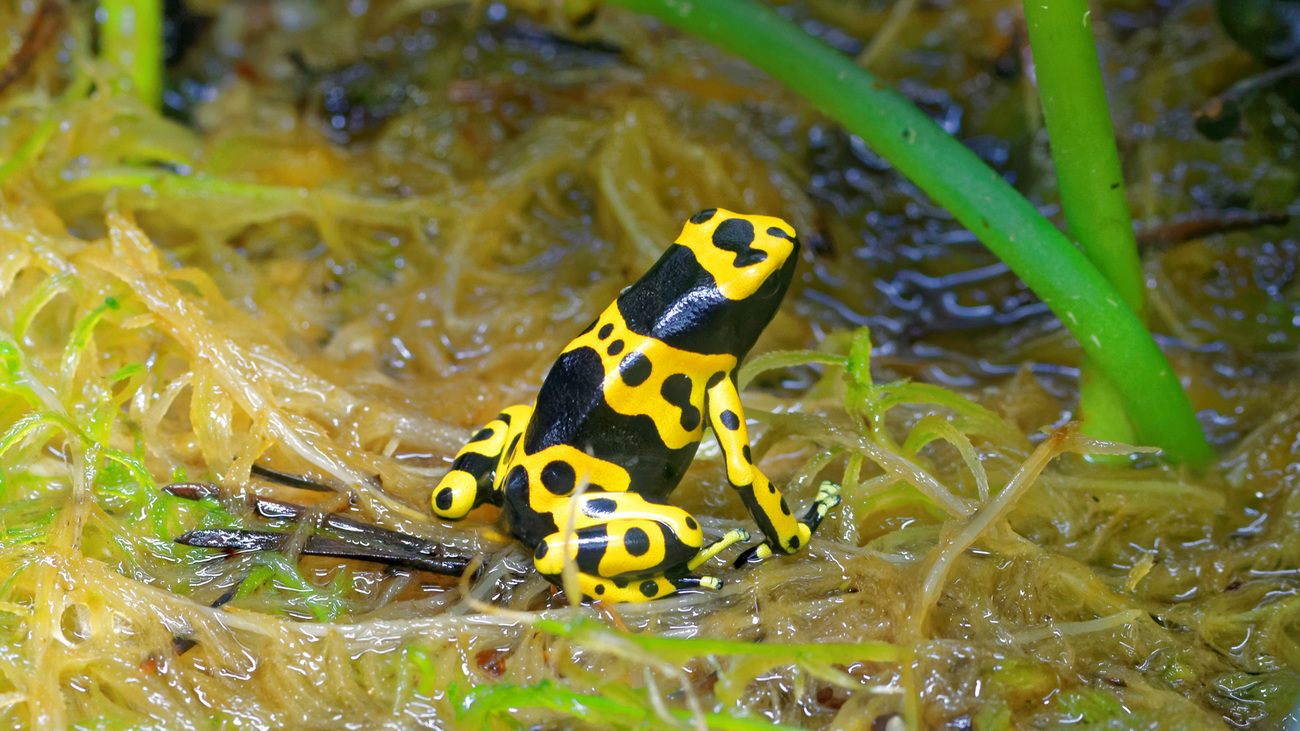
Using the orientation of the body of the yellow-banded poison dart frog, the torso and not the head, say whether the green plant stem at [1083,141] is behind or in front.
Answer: in front

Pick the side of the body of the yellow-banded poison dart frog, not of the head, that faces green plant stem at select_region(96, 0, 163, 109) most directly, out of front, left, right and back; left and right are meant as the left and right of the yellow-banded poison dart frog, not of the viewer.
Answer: left

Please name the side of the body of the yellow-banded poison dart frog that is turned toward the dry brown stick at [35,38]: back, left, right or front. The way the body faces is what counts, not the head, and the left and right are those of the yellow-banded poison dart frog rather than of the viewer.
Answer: left

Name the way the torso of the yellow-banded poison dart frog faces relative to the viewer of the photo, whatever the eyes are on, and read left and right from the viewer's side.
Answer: facing away from the viewer and to the right of the viewer

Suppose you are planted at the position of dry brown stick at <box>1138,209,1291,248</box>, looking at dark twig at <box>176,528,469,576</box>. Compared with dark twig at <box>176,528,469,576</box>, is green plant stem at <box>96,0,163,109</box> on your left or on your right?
right

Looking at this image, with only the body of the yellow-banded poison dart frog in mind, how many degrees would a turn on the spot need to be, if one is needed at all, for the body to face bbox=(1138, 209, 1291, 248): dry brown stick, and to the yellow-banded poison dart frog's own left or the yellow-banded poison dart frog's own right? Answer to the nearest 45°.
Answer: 0° — it already faces it
